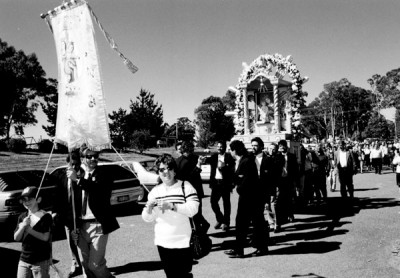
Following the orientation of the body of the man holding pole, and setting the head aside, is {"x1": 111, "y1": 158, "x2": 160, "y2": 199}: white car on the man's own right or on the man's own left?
on the man's own left

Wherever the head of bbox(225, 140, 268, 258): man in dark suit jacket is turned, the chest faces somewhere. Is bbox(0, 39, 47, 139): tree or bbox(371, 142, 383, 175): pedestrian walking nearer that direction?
the tree

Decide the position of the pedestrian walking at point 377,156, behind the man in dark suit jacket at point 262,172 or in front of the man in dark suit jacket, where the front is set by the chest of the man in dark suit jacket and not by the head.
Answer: behind

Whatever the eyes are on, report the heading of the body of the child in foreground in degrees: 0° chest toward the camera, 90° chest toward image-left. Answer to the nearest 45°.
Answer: approximately 45°

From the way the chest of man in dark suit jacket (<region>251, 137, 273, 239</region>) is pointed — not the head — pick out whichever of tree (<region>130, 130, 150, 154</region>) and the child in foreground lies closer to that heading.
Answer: the child in foreground

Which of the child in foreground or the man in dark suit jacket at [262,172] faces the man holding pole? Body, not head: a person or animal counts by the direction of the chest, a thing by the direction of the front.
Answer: the man in dark suit jacket

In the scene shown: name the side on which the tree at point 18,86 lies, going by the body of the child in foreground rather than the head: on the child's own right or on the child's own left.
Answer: on the child's own right
